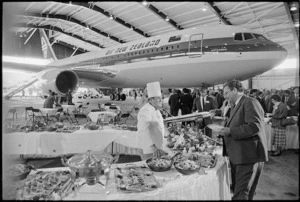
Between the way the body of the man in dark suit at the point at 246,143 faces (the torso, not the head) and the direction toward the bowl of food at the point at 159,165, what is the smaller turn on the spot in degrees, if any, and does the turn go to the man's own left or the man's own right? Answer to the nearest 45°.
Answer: approximately 45° to the man's own left

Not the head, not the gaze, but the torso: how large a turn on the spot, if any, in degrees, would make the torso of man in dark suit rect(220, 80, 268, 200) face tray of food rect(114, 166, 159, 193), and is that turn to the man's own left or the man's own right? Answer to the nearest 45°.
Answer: approximately 45° to the man's own left

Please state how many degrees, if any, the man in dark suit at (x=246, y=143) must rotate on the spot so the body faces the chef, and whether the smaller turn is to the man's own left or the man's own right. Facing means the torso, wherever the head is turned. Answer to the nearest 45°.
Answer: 0° — they already face them

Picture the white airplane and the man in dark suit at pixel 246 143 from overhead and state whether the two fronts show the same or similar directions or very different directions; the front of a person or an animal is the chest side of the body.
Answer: very different directions

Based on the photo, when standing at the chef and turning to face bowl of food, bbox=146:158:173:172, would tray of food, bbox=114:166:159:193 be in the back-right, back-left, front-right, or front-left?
front-right

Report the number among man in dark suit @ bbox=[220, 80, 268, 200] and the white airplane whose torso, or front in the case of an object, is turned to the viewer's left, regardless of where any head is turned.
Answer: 1

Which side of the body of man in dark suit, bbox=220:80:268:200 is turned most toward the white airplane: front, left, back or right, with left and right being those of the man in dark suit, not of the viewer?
right

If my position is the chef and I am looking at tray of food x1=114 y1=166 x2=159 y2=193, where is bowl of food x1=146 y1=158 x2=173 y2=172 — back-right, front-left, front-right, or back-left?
front-left

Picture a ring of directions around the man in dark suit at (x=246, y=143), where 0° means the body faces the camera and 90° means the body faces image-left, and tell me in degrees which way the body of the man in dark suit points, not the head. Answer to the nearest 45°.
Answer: approximately 90°

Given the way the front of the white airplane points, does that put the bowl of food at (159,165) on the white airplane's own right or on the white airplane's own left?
on the white airplane's own right

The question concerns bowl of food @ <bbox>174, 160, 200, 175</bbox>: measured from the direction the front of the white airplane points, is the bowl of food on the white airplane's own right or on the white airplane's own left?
on the white airplane's own right

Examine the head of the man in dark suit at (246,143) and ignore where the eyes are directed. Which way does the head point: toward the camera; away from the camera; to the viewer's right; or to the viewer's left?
to the viewer's left

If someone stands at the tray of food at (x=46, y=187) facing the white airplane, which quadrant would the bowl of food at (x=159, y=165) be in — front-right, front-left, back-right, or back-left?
front-right

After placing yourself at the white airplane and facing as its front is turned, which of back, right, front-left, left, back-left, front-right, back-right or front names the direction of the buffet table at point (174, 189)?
front-right

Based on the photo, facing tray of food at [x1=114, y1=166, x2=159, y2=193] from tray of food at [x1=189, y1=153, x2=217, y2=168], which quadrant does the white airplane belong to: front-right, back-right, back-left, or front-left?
back-right

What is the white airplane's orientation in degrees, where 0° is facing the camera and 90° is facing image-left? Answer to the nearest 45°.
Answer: approximately 315°

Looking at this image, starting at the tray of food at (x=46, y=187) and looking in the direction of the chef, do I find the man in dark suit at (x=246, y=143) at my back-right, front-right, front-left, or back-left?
front-right
